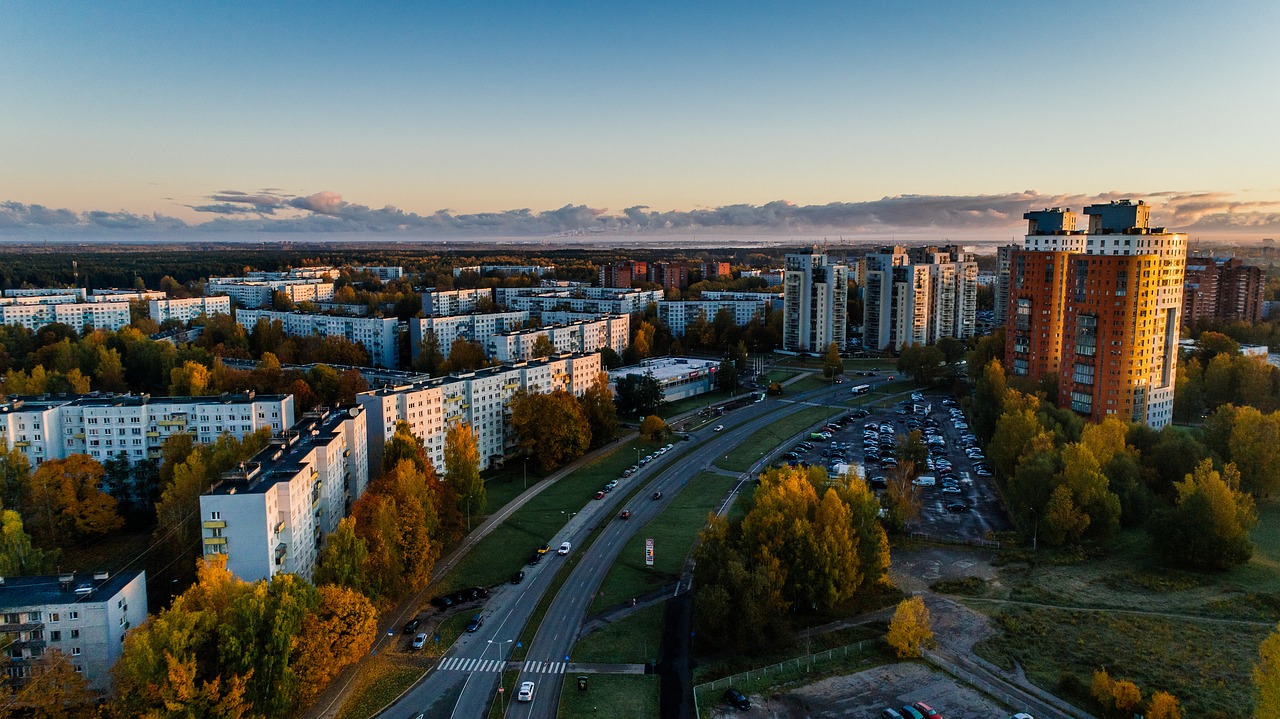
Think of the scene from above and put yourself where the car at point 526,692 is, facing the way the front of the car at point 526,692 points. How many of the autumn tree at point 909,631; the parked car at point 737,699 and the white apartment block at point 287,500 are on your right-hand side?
2

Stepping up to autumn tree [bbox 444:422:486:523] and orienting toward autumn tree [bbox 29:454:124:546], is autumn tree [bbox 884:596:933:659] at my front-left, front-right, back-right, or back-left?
back-left

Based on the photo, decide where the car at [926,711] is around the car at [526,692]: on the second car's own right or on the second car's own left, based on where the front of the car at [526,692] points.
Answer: on the second car's own right

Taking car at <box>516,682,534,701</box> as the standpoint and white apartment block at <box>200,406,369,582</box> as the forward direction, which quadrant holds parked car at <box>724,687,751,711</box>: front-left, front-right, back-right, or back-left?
back-right

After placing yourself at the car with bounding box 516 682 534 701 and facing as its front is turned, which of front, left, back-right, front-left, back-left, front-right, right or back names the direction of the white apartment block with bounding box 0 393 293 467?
front-left

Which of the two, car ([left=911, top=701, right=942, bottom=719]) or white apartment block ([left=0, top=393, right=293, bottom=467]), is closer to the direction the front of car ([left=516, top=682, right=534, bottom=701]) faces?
the white apartment block

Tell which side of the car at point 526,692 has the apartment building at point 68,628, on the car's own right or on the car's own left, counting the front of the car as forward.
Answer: on the car's own left

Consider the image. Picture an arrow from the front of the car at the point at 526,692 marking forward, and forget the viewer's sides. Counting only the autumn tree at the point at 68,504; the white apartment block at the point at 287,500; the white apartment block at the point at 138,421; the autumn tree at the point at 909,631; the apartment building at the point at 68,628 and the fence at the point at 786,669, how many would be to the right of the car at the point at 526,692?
2

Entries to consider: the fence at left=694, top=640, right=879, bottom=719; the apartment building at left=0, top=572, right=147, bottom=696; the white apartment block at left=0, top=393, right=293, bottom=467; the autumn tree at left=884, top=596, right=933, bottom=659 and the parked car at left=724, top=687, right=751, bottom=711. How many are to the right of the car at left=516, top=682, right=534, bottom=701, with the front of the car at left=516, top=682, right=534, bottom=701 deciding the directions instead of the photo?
3

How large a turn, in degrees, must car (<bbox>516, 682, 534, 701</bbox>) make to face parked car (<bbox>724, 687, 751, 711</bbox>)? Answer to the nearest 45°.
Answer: approximately 90° to its right

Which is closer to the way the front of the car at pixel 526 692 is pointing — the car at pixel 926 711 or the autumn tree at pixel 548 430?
the autumn tree

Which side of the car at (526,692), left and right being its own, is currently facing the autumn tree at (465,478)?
front

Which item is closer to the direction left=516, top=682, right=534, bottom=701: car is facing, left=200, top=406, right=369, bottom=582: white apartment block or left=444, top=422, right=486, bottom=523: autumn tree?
the autumn tree

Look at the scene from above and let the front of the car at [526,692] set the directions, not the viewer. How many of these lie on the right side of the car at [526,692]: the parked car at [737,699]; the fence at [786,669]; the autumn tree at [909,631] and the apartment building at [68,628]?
3

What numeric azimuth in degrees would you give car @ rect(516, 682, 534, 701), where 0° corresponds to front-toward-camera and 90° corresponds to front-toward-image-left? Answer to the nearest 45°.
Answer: approximately 180°

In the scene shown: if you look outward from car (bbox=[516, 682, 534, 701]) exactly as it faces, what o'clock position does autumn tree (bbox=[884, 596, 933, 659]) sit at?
The autumn tree is roughly at 3 o'clock from the car.

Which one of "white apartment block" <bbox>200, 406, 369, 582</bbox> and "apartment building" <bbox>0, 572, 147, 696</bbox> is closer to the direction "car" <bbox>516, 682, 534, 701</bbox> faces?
the white apartment block
